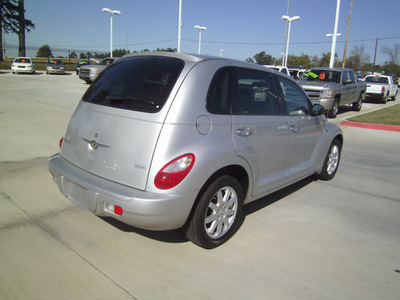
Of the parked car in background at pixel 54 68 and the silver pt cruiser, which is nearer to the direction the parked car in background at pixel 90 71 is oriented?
the silver pt cruiser

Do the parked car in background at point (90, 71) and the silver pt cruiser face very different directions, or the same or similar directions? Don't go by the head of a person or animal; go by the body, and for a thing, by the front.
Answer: very different directions

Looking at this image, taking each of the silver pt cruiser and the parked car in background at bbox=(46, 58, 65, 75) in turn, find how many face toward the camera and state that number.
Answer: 1

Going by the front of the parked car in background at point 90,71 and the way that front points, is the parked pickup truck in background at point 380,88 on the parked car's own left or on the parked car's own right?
on the parked car's own left

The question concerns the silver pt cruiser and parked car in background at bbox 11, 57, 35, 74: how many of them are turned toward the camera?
1

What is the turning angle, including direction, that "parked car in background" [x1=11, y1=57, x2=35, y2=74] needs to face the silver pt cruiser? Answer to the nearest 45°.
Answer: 0° — it already faces it

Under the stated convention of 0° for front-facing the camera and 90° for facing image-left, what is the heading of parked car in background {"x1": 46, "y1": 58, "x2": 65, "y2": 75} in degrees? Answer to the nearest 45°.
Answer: approximately 0°

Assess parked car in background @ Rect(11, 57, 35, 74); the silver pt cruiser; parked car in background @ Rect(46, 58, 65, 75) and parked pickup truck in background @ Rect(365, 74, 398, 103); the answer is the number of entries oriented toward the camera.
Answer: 2
